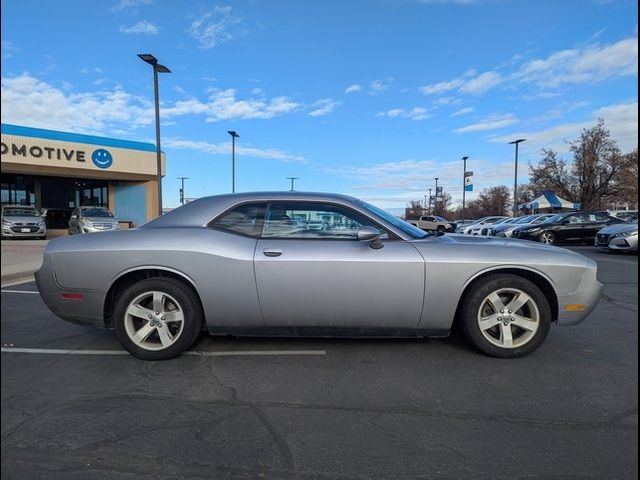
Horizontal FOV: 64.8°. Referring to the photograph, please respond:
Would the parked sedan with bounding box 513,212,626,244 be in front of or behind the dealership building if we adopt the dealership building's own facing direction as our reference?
in front

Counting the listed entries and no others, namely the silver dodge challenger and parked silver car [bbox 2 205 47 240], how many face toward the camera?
1

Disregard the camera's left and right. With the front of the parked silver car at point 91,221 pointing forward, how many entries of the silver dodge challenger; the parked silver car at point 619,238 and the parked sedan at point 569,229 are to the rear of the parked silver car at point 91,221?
0

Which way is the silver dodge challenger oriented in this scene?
to the viewer's right

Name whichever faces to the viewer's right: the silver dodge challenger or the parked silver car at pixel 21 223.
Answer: the silver dodge challenger

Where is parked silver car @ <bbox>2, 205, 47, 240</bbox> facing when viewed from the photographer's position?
facing the viewer

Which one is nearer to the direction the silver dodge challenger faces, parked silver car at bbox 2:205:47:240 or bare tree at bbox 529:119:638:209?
the bare tree

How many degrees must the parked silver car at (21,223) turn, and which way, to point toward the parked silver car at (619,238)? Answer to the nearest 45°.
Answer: approximately 45° to its left

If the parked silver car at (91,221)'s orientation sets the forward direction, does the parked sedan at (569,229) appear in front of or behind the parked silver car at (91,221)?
in front

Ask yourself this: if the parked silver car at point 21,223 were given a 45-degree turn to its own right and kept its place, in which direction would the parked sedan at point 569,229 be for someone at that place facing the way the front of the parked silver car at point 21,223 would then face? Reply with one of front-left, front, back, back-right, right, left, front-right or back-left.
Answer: left

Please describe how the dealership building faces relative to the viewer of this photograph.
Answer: facing the viewer and to the right of the viewer

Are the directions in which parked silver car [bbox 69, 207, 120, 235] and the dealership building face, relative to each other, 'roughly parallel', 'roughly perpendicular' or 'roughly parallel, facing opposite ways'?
roughly parallel
